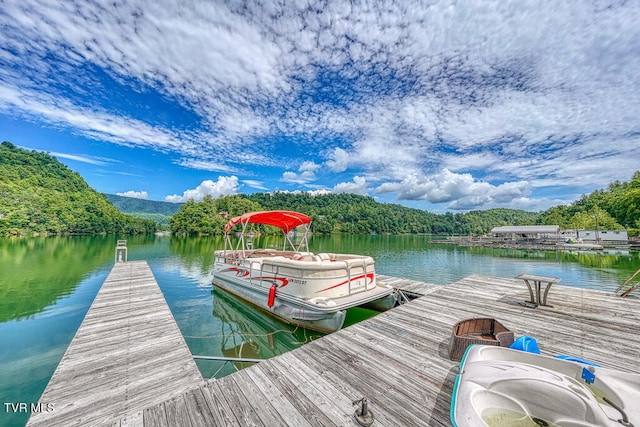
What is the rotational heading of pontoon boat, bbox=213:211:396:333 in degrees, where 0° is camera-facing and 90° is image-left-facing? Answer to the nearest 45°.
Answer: approximately 315°

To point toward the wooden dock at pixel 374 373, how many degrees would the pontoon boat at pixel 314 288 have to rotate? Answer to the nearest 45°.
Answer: approximately 45° to its right

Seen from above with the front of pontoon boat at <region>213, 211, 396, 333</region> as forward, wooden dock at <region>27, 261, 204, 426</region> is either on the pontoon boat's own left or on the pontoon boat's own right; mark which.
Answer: on the pontoon boat's own right

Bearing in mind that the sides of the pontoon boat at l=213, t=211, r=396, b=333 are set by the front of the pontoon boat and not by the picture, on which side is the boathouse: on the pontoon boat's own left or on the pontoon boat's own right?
on the pontoon boat's own left

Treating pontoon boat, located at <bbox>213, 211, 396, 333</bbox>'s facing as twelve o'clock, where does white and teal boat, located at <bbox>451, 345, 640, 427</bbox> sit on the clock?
The white and teal boat is roughly at 1 o'clock from the pontoon boat.

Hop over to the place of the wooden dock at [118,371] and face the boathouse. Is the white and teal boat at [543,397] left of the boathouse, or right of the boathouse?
right
